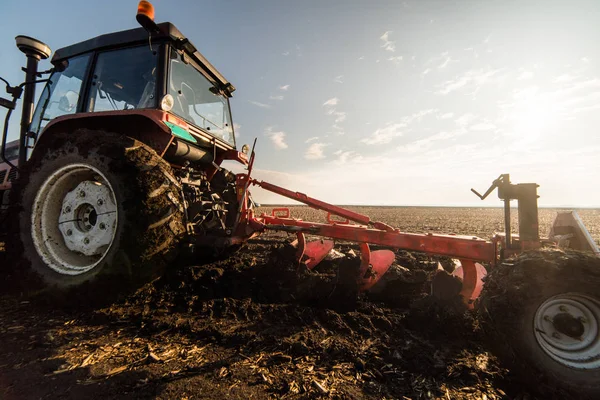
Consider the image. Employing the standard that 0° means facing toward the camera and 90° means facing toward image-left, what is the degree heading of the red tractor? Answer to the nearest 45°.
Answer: approximately 135°

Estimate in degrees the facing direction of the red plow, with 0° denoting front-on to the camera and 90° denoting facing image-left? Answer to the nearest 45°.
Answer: approximately 90°
